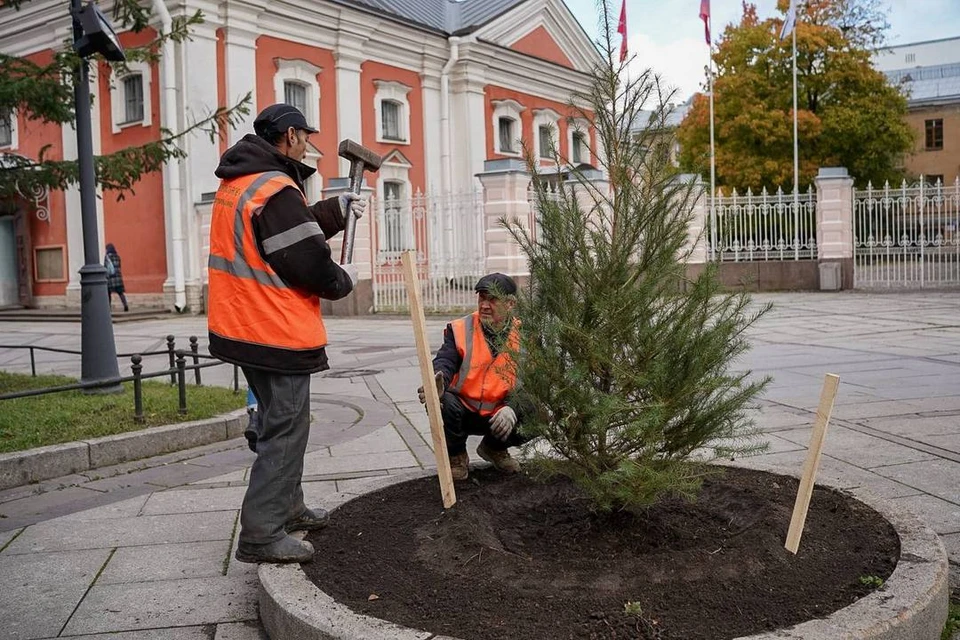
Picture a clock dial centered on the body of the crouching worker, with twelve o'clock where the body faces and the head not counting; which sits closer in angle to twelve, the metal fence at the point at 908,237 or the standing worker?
the standing worker

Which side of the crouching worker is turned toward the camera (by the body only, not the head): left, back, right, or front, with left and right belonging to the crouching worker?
front

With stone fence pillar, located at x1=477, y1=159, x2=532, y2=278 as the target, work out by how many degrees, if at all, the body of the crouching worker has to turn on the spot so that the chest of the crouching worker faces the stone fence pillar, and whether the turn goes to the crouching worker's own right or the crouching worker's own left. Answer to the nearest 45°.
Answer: approximately 180°

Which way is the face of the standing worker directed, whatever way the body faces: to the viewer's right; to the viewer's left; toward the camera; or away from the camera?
to the viewer's right

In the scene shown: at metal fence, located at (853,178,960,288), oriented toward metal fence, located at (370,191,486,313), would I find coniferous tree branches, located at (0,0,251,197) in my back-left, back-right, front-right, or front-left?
front-left

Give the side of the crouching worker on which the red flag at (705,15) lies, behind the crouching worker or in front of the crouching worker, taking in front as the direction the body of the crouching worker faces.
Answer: behind

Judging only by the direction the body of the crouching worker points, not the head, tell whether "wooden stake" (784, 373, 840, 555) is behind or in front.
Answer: in front

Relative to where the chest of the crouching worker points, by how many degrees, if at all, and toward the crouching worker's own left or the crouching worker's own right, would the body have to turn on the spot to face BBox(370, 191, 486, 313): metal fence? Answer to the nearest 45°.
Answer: approximately 180°

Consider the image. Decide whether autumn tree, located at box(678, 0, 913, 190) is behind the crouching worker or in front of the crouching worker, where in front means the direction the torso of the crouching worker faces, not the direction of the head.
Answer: behind

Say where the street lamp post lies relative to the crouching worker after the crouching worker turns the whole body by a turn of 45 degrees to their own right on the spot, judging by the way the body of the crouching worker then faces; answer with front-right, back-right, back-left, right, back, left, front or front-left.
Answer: right

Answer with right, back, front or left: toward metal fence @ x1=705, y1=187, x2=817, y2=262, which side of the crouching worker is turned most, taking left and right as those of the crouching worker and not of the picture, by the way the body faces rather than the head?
back

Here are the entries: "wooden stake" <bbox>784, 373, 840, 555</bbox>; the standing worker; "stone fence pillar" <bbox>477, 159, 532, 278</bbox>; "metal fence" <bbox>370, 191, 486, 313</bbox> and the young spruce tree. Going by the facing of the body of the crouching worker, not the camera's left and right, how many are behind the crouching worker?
2

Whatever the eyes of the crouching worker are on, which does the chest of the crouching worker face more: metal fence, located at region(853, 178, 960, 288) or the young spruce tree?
the young spruce tree

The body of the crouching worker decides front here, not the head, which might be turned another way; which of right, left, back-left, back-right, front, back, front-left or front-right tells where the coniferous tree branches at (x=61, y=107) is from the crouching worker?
back-right

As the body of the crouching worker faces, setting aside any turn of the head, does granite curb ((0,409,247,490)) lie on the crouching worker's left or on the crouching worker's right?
on the crouching worker's right

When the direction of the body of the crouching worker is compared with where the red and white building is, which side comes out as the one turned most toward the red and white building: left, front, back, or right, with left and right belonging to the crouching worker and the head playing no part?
back
